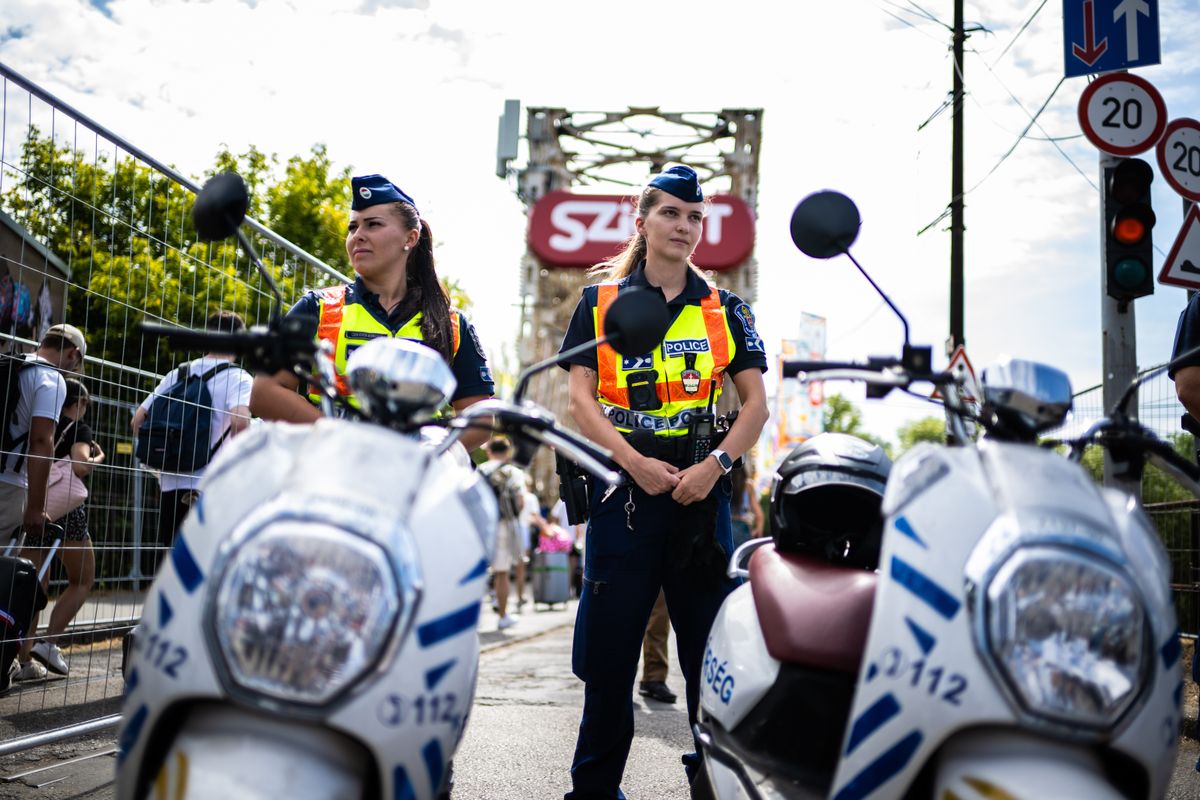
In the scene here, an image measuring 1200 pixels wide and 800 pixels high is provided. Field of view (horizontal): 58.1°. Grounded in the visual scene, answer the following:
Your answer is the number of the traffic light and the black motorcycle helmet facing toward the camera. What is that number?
2

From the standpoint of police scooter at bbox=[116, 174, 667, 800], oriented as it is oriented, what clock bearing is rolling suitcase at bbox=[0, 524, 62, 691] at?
The rolling suitcase is roughly at 5 o'clock from the police scooter.

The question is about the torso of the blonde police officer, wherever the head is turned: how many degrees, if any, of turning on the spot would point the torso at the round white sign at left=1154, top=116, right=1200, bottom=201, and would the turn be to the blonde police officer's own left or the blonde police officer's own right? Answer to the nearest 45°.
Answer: approximately 135° to the blonde police officer's own left

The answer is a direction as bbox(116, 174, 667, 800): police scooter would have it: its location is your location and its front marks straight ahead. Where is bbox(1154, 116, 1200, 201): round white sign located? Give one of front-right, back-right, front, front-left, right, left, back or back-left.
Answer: back-left

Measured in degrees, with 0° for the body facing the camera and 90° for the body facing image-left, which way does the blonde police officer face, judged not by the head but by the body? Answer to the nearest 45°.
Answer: approximately 0°
